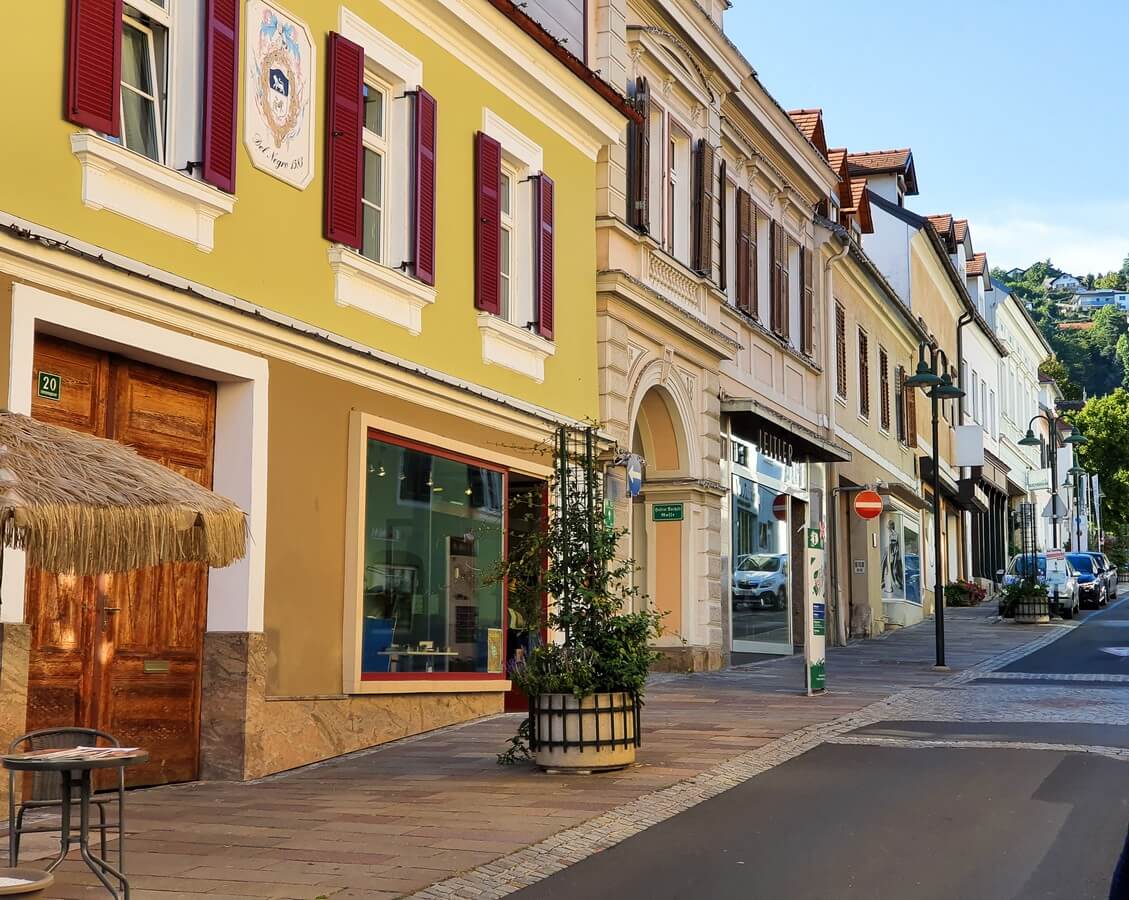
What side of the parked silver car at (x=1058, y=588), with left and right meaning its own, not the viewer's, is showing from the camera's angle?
front

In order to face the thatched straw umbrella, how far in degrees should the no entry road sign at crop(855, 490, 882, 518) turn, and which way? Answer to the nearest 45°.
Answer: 0° — it already faces it

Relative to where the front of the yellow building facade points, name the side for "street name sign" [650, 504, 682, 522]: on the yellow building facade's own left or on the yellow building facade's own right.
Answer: on the yellow building facade's own left

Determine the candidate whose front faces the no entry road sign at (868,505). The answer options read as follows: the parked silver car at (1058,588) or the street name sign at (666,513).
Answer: the parked silver car

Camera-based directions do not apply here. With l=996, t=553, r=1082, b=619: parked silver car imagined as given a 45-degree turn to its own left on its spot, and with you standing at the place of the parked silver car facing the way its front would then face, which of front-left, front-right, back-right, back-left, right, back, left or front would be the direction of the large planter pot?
front-right

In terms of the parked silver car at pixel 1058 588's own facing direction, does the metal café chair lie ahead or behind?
ahead

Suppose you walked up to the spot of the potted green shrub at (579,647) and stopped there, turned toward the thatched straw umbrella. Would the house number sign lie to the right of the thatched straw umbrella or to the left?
right

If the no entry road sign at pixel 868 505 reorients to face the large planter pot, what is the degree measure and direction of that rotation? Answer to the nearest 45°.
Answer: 0° — it already faces it

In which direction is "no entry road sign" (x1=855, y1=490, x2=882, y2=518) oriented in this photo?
toward the camera

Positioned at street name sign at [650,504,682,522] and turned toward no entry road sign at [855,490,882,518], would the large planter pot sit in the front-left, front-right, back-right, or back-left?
back-right

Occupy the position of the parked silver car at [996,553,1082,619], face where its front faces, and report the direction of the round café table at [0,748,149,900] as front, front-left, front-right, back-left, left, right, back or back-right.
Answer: front

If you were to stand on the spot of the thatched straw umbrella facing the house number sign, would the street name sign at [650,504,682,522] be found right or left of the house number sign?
right

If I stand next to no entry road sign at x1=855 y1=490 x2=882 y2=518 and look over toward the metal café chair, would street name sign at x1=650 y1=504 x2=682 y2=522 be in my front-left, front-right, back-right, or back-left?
front-right

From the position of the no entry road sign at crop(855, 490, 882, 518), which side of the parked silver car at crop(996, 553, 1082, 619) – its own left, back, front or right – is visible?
front

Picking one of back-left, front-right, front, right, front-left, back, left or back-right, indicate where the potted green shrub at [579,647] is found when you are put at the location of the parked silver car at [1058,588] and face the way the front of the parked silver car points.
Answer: front
